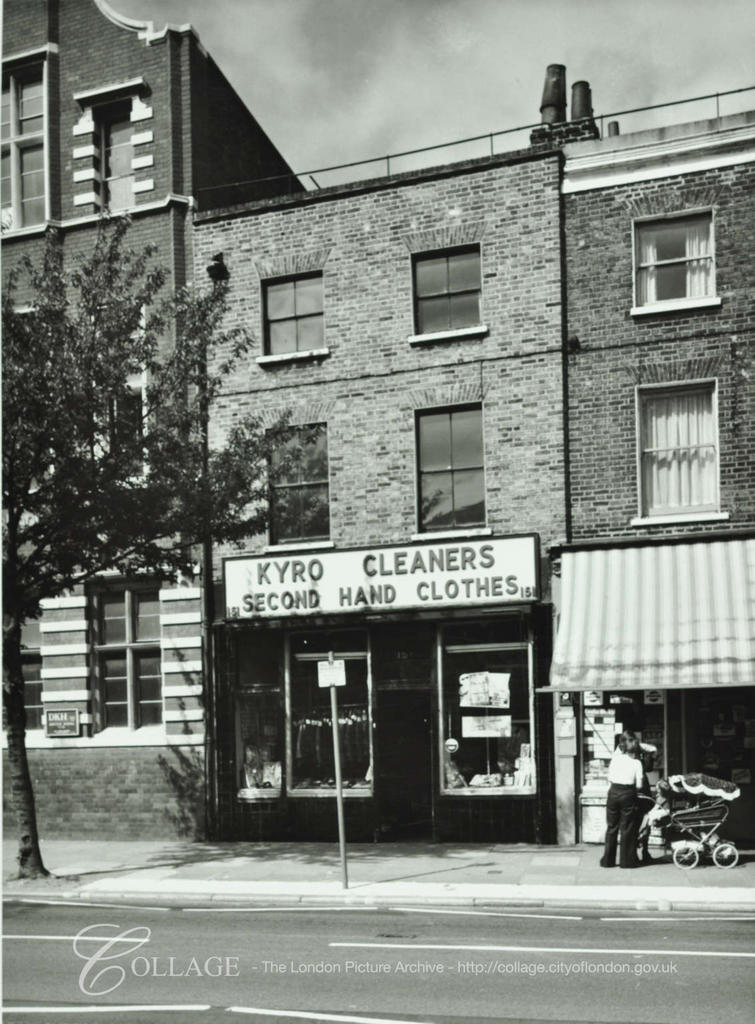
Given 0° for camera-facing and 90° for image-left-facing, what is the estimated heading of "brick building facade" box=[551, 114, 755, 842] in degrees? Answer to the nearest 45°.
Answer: approximately 0°

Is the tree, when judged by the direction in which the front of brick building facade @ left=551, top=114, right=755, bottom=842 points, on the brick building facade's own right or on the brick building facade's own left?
on the brick building facade's own right

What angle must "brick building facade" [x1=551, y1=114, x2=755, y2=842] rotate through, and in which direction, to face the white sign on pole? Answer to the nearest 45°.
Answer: approximately 45° to its right
